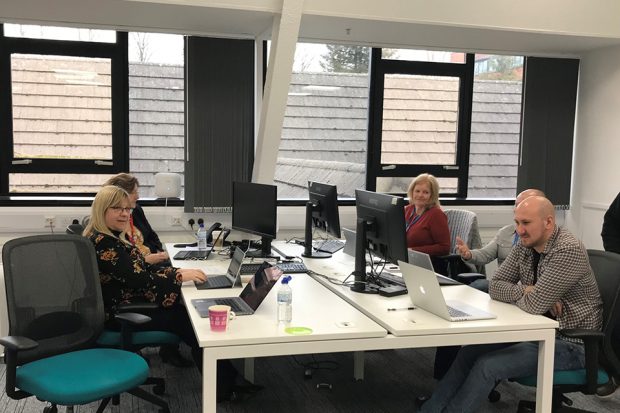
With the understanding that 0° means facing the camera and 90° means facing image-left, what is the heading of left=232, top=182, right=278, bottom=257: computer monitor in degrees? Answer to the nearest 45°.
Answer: approximately 45°

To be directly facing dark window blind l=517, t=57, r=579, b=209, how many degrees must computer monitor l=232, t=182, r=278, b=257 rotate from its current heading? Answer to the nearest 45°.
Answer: approximately 180°

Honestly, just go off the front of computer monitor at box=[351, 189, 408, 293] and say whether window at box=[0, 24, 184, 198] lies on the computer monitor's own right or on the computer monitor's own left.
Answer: on the computer monitor's own left

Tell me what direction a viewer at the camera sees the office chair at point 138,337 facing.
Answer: facing to the right of the viewer

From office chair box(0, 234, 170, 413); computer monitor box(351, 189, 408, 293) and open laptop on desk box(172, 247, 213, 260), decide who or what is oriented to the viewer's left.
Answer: the open laptop on desk

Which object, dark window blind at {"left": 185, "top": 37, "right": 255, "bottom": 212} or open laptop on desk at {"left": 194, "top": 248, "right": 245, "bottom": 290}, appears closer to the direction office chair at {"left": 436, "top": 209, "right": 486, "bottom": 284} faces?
the open laptop on desk

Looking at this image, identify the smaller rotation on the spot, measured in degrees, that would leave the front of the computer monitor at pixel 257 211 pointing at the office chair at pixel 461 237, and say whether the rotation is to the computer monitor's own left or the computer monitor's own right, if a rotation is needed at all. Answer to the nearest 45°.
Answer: approximately 135° to the computer monitor's own left

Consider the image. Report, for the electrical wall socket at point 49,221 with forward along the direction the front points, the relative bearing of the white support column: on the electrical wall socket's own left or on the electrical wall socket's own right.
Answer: on the electrical wall socket's own left

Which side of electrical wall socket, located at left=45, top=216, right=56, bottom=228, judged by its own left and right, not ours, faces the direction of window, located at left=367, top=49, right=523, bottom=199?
left

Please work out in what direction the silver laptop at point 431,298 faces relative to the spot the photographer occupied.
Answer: facing away from the viewer and to the right of the viewer

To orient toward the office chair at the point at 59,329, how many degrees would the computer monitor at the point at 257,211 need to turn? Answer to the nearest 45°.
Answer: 0° — it already faces it

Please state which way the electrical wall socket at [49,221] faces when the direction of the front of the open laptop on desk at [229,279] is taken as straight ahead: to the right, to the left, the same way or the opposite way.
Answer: to the left
